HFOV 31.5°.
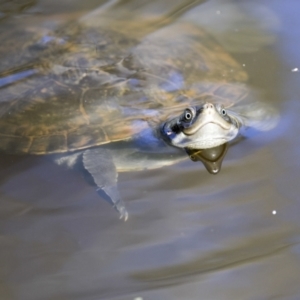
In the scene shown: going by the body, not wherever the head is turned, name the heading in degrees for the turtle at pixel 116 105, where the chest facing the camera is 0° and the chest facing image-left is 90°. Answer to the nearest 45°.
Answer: approximately 315°
